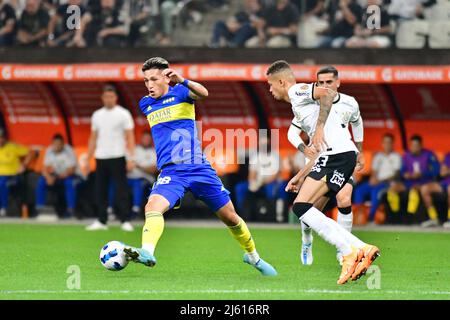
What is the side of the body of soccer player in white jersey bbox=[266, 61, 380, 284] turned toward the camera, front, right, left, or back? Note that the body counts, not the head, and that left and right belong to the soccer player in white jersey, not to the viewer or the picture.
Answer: left

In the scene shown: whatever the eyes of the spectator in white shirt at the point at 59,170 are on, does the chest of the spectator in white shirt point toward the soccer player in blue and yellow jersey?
yes

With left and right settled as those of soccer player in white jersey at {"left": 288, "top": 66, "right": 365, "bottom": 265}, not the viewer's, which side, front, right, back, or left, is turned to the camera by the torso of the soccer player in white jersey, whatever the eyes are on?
front

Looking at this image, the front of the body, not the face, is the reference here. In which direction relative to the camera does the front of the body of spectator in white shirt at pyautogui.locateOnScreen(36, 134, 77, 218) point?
toward the camera

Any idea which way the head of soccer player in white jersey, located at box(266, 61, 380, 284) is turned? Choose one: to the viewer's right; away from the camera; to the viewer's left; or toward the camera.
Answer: to the viewer's left

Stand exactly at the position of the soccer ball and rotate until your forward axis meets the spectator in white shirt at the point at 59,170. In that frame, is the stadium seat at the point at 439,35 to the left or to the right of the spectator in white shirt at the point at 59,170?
right

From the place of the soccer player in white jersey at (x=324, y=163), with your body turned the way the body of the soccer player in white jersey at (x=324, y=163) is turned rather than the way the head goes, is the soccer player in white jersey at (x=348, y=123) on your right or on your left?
on your right

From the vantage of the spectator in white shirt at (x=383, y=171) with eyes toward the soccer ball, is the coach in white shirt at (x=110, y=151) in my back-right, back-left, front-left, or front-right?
front-right

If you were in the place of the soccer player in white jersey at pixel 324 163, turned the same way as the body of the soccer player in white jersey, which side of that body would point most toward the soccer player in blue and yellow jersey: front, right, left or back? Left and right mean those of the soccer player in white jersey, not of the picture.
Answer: front

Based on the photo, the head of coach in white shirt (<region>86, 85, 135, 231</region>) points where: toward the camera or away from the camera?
toward the camera
